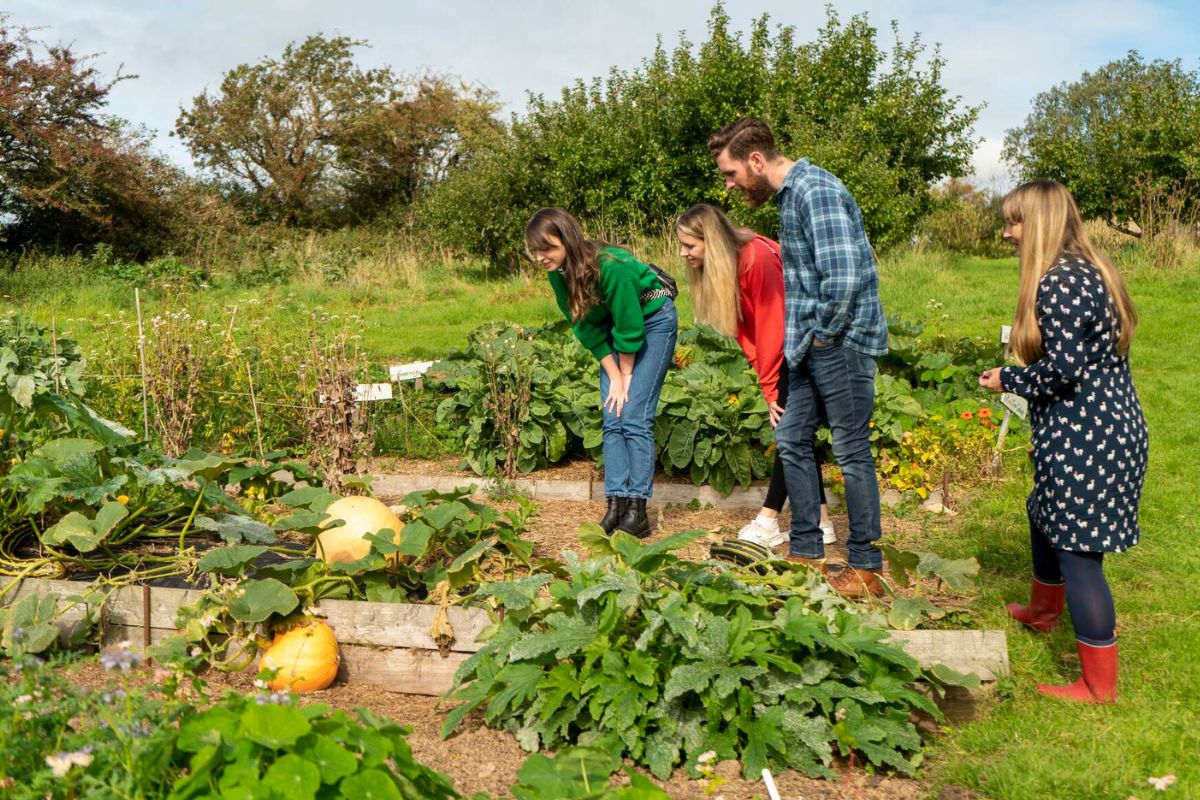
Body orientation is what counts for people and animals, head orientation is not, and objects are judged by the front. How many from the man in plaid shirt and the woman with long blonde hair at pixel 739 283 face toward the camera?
0

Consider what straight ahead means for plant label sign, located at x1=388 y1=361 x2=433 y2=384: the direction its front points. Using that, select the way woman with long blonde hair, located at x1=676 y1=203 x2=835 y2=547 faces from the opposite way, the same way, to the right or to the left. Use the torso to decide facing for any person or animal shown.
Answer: to the right

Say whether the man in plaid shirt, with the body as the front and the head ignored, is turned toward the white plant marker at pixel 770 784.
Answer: no

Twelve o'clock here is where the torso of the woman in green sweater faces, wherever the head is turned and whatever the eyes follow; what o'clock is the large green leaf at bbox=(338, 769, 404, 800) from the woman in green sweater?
The large green leaf is roughly at 11 o'clock from the woman in green sweater.

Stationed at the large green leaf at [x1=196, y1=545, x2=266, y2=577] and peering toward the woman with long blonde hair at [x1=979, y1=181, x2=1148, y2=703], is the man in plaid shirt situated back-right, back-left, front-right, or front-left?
front-left

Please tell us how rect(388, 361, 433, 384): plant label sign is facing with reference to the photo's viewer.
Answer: facing the viewer

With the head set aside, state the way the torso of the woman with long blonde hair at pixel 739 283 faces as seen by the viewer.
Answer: to the viewer's left

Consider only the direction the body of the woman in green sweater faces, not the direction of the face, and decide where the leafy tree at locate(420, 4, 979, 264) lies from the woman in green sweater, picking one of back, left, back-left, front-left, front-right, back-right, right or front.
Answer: back-right

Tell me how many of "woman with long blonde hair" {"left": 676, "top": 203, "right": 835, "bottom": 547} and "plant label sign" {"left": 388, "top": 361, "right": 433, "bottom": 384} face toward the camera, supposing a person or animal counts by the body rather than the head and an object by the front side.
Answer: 1

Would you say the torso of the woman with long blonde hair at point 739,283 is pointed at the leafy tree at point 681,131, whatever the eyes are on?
no

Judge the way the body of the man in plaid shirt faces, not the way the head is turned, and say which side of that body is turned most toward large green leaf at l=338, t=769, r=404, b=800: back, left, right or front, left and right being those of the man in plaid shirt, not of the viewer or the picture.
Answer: left

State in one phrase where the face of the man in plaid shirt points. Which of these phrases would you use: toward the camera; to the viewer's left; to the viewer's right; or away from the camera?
to the viewer's left

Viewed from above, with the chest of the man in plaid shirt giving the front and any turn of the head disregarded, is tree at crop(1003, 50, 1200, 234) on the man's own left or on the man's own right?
on the man's own right

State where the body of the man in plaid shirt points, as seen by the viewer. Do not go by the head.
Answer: to the viewer's left

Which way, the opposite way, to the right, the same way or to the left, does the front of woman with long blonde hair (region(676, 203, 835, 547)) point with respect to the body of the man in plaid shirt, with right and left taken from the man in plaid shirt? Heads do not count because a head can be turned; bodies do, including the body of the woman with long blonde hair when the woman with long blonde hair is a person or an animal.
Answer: the same way

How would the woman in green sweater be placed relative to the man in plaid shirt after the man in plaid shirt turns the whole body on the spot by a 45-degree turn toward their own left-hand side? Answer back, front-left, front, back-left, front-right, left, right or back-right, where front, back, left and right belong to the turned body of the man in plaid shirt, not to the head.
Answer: right

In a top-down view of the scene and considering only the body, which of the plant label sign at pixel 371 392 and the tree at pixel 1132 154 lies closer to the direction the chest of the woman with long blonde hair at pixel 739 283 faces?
the plant label sign

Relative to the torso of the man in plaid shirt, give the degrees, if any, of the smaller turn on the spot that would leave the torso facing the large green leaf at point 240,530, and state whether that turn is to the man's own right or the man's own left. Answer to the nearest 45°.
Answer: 0° — they already face it
